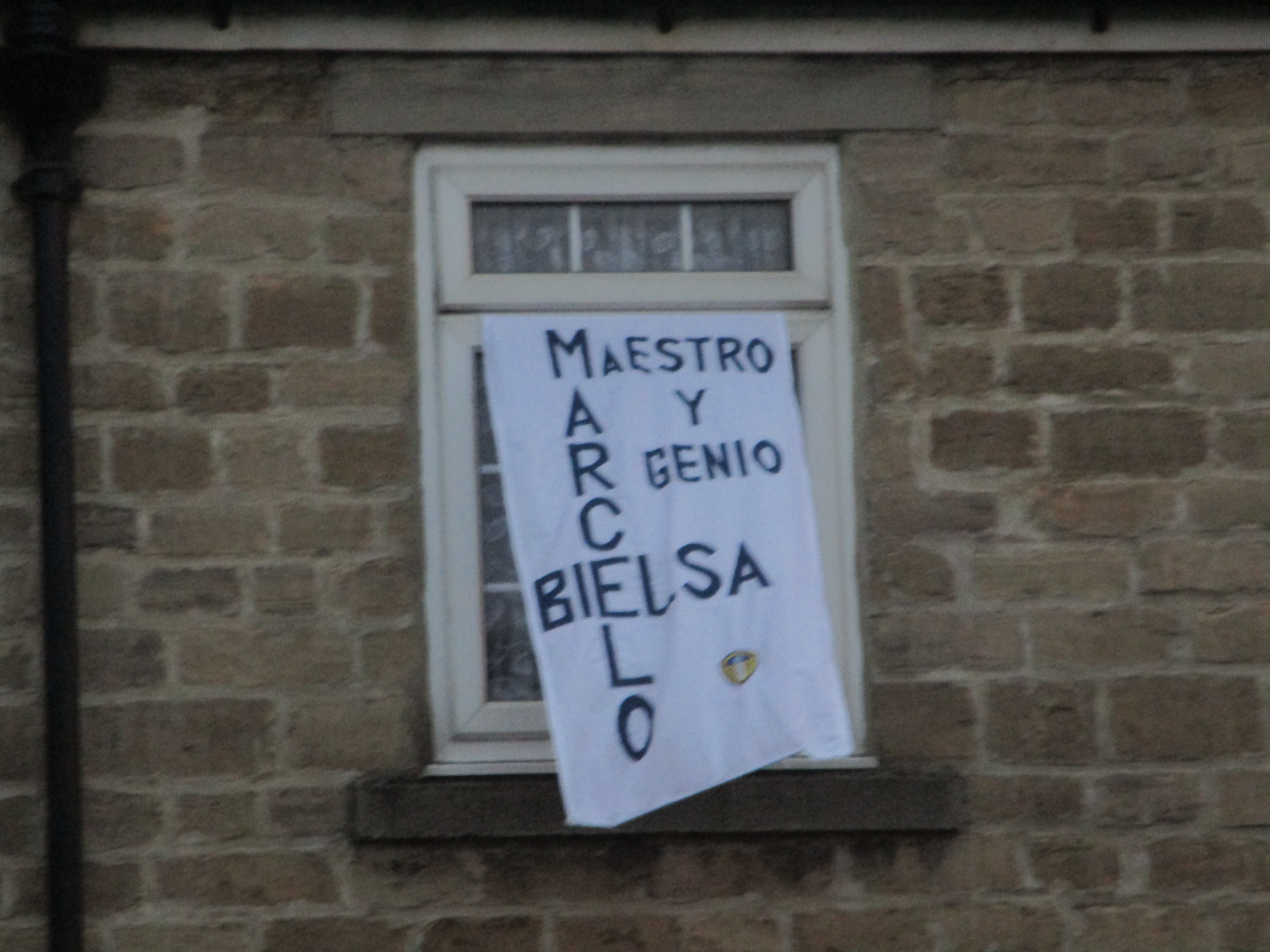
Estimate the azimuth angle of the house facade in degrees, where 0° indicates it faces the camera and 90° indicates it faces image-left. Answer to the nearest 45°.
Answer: approximately 0°
